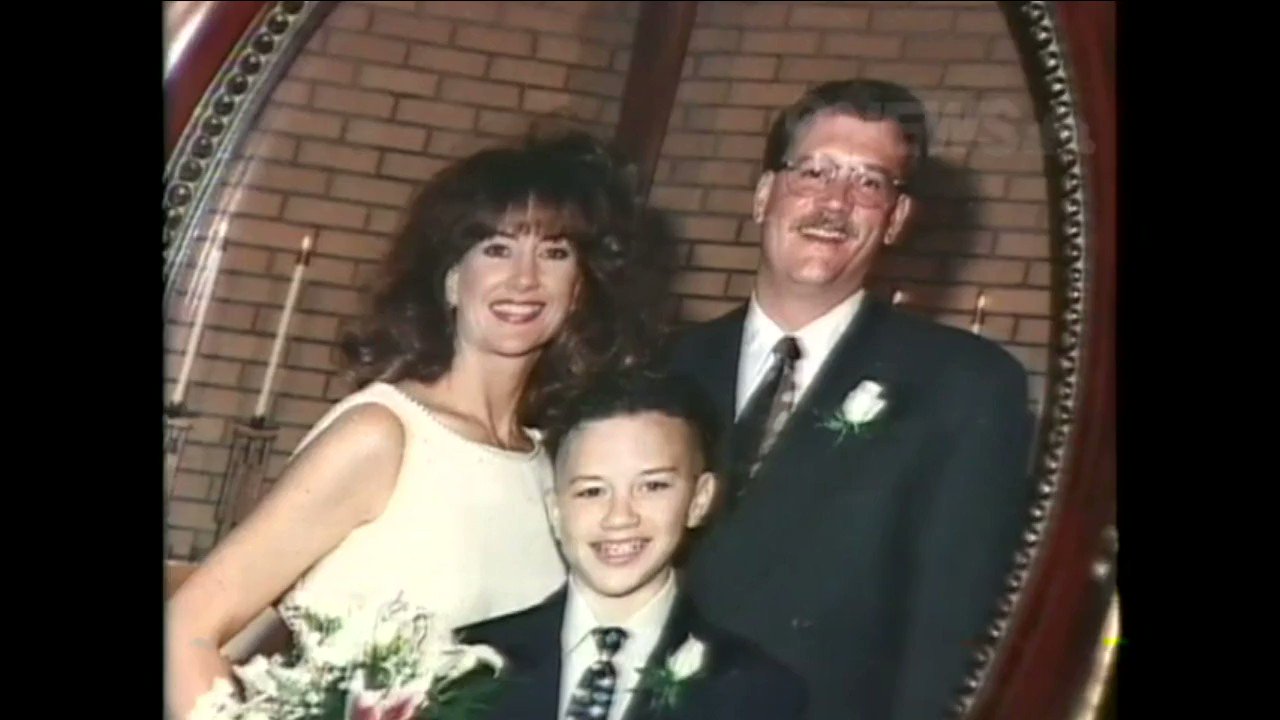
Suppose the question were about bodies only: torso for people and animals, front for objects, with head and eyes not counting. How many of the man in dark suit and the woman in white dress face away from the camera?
0
